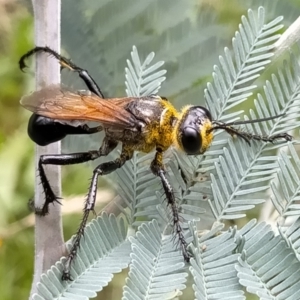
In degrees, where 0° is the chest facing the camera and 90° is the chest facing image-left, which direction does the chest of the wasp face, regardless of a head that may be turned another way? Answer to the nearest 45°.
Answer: approximately 270°
